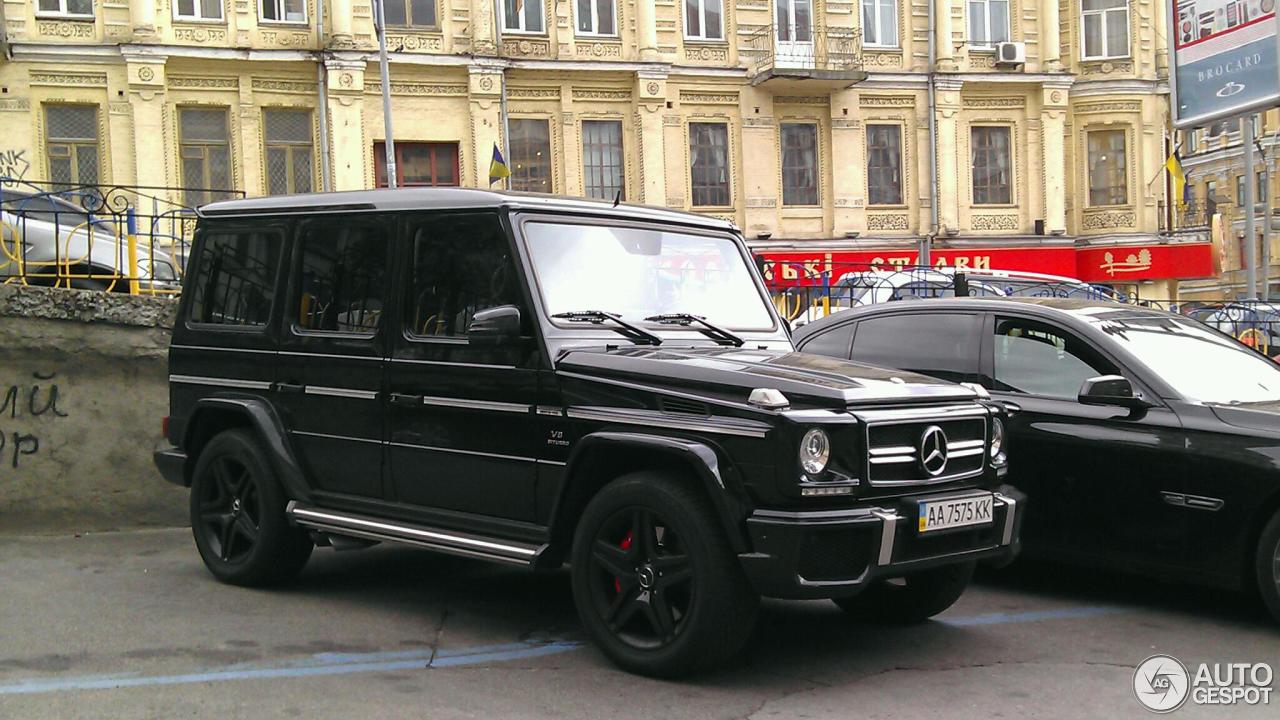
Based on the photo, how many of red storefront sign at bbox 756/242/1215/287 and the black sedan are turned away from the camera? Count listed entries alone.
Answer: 0

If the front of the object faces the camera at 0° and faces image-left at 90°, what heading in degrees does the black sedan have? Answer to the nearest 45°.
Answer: approximately 315°

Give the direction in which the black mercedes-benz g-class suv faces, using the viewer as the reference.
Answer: facing the viewer and to the right of the viewer

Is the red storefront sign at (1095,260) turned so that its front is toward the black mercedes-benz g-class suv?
yes

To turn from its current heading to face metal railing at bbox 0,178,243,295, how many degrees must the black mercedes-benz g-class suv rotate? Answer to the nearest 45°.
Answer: approximately 180°

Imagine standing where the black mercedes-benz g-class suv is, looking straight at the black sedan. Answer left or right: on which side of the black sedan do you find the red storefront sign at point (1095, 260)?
left

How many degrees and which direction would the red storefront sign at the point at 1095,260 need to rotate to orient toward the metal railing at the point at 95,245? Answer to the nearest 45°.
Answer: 0° — it already faces it

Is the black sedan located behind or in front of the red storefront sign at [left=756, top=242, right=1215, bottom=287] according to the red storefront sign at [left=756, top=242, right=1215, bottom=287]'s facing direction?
in front
